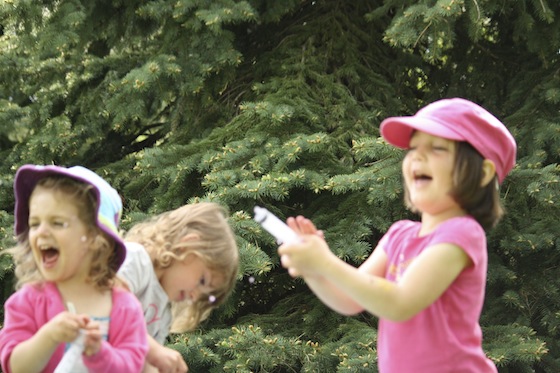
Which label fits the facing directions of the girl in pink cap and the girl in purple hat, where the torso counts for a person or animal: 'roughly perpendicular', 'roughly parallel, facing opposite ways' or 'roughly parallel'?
roughly perpendicular

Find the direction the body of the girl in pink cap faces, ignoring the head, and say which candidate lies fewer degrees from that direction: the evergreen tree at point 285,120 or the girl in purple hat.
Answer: the girl in purple hat

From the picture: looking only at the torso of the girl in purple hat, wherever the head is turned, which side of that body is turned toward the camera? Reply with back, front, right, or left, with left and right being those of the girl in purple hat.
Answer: front

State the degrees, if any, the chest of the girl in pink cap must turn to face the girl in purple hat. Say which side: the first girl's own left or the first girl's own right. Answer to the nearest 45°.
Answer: approximately 45° to the first girl's own right

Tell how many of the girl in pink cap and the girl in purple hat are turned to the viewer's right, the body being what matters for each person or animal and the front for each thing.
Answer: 0

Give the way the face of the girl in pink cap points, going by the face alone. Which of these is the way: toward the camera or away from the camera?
toward the camera

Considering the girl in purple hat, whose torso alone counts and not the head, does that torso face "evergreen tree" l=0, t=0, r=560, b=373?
no

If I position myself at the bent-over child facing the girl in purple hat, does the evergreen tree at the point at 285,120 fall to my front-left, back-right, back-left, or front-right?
back-right

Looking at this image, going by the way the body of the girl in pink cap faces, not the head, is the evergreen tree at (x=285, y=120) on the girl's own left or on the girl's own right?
on the girl's own right

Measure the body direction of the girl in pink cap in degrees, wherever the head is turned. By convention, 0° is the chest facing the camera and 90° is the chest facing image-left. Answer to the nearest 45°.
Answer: approximately 45°

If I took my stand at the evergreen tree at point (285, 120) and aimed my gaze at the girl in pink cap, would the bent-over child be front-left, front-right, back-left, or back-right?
front-right

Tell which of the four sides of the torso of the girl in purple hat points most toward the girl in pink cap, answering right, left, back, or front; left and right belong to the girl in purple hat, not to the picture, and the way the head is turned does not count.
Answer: left

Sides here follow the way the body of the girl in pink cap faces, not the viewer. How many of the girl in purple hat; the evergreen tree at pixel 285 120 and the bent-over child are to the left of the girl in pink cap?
0
